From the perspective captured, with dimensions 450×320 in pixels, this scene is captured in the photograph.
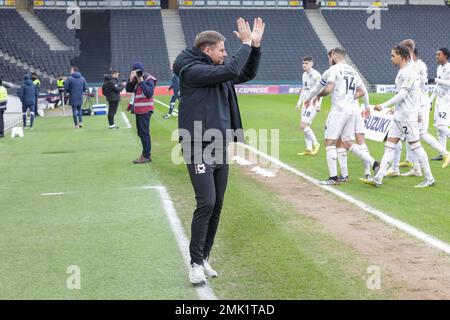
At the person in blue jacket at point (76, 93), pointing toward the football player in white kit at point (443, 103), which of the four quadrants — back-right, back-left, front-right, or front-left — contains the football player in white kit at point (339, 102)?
front-right

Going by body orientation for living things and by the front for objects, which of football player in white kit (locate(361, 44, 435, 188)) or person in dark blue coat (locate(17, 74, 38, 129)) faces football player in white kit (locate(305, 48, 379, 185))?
football player in white kit (locate(361, 44, 435, 188))

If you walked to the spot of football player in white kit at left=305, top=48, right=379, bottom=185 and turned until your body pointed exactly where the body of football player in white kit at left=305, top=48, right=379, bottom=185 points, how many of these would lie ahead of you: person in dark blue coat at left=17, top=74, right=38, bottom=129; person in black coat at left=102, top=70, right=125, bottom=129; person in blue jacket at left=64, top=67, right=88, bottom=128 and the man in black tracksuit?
3

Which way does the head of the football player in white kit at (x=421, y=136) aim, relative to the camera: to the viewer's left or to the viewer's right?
to the viewer's left

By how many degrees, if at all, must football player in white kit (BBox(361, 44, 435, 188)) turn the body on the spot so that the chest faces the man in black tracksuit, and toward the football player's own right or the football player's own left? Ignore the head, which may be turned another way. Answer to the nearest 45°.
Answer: approximately 90° to the football player's own left

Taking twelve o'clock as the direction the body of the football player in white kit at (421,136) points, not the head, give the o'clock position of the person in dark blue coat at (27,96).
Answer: The person in dark blue coat is roughly at 1 o'clock from the football player in white kit.

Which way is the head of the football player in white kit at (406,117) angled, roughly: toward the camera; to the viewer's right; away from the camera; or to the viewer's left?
to the viewer's left

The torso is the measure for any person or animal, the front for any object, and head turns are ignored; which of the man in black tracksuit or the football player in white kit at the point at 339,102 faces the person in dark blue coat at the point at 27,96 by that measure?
the football player in white kit

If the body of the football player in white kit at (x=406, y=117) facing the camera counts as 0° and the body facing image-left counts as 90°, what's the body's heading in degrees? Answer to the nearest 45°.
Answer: approximately 90°

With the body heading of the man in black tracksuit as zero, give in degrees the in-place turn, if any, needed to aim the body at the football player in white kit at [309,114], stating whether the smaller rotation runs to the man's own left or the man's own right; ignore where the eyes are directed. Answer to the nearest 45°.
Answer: approximately 90° to the man's own left

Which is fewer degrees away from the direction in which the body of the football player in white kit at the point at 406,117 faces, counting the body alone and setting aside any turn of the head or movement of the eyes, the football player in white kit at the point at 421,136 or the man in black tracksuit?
the man in black tracksuit

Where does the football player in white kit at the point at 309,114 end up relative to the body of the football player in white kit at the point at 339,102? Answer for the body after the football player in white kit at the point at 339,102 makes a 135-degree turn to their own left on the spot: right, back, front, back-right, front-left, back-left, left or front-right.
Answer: back

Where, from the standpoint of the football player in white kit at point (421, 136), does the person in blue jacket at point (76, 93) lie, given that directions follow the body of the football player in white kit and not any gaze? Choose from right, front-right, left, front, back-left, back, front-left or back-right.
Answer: front-right

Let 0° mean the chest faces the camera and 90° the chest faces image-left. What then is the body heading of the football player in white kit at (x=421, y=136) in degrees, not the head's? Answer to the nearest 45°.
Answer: approximately 90°
